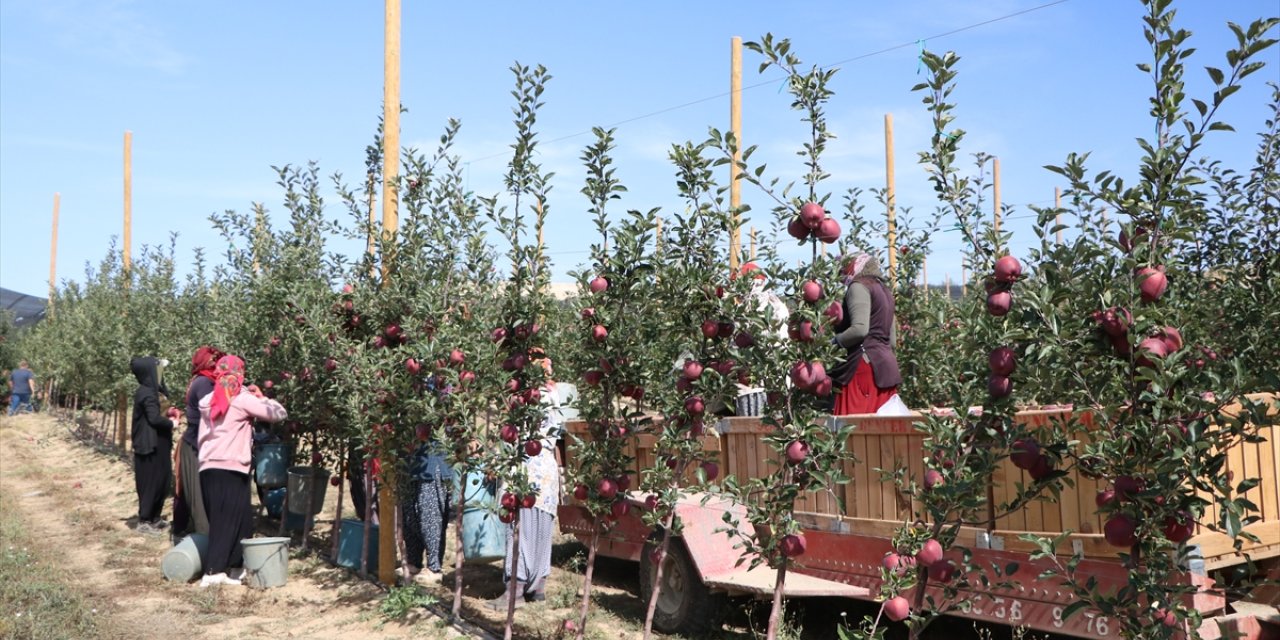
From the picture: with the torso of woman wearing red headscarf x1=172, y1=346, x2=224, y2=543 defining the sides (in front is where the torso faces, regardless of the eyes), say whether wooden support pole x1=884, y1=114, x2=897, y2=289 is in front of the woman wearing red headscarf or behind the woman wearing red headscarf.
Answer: in front

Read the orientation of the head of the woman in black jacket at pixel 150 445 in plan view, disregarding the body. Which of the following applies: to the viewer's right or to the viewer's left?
to the viewer's right

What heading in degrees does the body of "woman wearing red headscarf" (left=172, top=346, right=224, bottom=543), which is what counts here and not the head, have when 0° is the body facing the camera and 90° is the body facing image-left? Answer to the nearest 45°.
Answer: approximately 270°

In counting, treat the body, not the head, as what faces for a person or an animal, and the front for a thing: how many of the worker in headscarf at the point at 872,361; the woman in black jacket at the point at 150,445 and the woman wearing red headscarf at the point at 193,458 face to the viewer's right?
2

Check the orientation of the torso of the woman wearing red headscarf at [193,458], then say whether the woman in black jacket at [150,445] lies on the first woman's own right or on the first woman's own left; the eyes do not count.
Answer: on the first woman's own left

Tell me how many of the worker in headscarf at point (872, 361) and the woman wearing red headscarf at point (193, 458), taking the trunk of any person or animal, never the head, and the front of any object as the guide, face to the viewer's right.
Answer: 1

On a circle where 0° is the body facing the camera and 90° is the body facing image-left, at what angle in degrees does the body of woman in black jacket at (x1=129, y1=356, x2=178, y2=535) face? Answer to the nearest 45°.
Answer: approximately 270°

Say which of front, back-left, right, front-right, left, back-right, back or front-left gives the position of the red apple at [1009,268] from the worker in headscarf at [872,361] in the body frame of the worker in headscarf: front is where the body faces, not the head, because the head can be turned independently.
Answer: back-left

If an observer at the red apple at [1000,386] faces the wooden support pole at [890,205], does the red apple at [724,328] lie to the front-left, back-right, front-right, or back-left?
front-left

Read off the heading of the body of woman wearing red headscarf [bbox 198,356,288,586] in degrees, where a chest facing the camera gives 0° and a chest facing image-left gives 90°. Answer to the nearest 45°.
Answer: approximately 225°

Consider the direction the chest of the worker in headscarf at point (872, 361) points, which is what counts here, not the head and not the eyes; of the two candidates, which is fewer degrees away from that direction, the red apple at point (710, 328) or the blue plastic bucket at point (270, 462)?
the blue plastic bucket

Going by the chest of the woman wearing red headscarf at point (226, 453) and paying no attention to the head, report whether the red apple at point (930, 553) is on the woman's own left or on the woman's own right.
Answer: on the woman's own right
